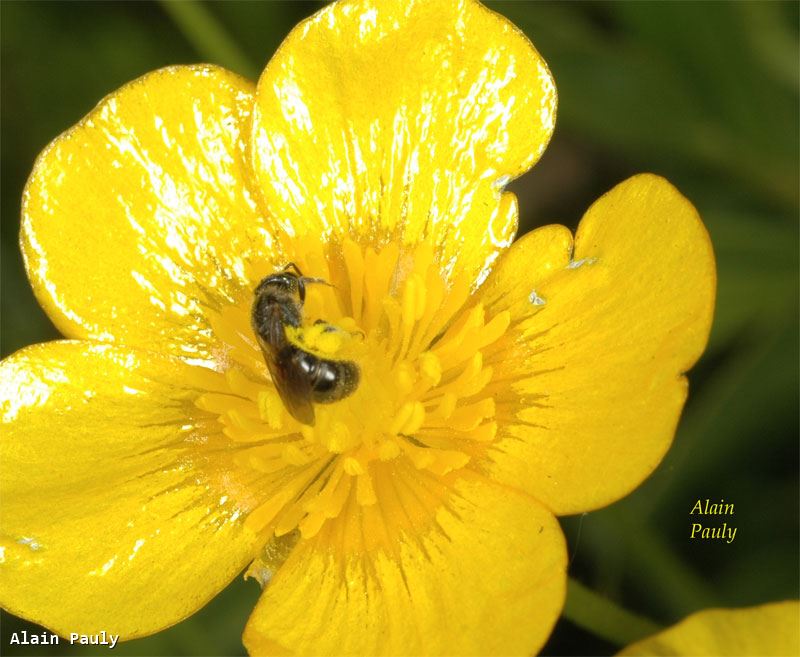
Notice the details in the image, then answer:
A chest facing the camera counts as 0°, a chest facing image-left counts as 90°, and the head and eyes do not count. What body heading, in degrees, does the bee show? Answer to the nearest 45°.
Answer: approximately 180°
